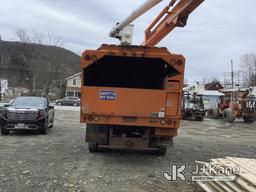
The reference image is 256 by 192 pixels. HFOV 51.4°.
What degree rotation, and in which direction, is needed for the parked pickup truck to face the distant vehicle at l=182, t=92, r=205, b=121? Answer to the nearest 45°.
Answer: approximately 135° to its left

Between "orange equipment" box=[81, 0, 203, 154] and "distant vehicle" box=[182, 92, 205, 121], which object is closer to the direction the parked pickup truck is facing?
the orange equipment

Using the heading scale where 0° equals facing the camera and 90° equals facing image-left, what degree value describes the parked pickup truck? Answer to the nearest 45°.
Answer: approximately 0°
